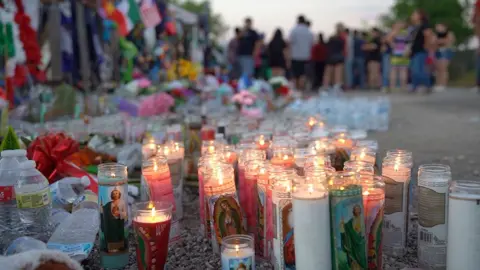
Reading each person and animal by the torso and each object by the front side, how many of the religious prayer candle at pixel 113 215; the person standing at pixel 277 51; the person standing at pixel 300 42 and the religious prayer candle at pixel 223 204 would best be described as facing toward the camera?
2

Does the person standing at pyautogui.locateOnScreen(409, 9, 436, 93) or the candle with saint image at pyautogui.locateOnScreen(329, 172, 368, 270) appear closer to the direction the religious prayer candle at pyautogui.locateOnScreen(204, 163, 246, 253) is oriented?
the candle with saint image

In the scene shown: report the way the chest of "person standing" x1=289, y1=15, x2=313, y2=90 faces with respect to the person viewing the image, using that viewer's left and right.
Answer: facing away from the viewer

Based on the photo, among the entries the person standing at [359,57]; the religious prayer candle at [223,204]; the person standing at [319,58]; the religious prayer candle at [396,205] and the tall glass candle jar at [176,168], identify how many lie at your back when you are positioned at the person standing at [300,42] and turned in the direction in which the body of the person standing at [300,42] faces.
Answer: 3

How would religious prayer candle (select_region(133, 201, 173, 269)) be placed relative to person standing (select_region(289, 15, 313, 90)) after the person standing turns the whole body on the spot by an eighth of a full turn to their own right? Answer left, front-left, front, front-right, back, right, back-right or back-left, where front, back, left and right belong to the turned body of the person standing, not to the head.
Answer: back-right

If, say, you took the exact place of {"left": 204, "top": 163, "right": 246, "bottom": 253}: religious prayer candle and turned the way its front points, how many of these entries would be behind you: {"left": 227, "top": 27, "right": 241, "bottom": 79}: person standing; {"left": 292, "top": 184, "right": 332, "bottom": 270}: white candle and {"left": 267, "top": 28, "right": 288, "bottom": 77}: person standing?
2

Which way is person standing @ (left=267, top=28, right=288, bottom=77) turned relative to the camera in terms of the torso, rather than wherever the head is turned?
away from the camera

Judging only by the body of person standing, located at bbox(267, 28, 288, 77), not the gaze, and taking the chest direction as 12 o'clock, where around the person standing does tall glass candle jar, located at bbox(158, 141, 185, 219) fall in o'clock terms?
The tall glass candle jar is roughly at 6 o'clock from the person standing.

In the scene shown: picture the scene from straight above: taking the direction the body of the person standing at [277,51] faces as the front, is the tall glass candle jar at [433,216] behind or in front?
behind

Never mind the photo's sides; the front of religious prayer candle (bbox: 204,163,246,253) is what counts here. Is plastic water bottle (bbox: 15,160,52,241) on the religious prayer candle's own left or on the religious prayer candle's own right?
on the religious prayer candle's own right

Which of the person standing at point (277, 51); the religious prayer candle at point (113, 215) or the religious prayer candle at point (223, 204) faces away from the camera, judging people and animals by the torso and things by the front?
the person standing

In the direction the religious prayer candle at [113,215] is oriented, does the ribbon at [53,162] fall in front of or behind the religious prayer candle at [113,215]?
behind

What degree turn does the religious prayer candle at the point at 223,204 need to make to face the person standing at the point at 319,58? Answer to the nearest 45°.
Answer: approximately 180°

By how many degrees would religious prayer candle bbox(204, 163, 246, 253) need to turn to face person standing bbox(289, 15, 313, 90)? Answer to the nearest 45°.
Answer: approximately 180°

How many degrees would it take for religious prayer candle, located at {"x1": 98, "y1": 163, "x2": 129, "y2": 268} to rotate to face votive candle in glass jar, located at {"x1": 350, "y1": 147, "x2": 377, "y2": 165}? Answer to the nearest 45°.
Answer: approximately 90° to its left
